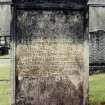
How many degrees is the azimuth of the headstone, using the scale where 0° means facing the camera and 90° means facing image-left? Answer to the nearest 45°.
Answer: approximately 0°
